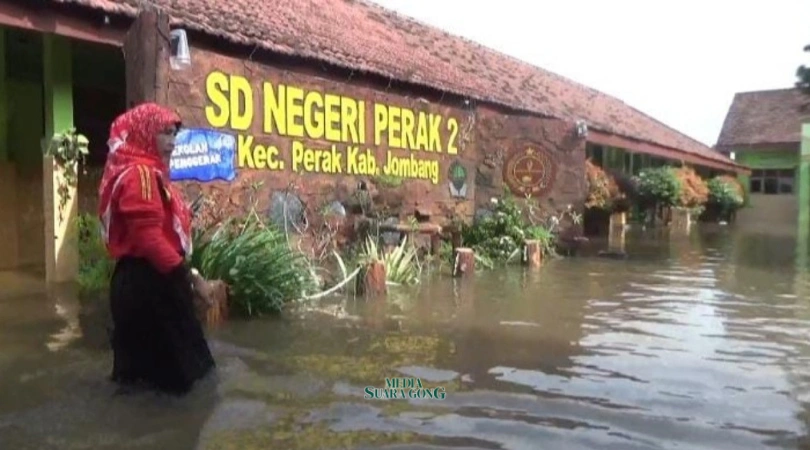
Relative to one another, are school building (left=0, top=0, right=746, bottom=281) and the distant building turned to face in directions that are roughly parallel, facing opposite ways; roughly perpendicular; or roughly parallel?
roughly perpendicular

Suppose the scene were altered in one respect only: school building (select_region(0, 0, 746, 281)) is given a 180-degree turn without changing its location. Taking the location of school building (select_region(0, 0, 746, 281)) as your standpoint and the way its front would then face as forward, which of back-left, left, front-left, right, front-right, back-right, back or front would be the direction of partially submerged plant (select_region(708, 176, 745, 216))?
right

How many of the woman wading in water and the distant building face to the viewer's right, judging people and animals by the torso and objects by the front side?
1

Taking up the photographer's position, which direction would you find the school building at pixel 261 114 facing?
facing the viewer and to the right of the viewer

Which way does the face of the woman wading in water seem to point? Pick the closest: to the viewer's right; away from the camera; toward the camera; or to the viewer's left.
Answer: to the viewer's right

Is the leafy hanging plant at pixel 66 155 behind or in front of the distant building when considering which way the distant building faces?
in front

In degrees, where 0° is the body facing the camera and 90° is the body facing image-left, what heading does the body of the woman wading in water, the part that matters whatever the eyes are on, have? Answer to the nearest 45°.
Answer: approximately 270°

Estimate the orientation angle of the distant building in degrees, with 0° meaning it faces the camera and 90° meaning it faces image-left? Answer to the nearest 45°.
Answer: approximately 0°

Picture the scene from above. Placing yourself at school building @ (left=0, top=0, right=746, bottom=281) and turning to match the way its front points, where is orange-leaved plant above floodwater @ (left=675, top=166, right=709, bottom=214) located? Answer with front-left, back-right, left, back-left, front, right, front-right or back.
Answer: left
